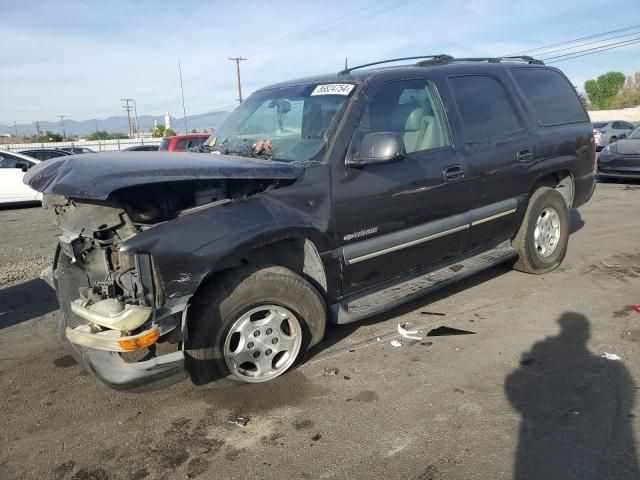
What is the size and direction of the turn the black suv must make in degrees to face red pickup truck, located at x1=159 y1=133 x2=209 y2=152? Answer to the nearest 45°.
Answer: approximately 135° to its right

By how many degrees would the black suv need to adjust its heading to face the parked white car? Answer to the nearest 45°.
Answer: approximately 90° to its right

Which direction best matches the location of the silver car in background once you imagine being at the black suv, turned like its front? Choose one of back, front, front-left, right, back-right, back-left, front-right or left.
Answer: back

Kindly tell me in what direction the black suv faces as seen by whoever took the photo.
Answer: facing the viewer and to the left of the viewer

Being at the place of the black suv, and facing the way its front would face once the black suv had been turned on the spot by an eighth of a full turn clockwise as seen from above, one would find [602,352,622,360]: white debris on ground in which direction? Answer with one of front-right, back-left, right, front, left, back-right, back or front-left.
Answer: back
